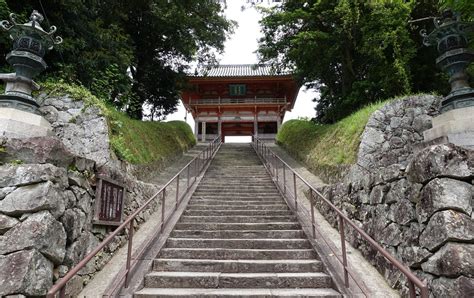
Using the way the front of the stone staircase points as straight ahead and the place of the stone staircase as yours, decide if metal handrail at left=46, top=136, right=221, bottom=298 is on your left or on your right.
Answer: on your right

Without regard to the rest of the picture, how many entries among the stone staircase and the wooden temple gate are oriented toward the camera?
2

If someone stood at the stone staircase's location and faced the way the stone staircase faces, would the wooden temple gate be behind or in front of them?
behind

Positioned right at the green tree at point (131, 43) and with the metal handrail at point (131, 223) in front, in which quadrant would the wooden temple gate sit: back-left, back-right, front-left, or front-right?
back-left

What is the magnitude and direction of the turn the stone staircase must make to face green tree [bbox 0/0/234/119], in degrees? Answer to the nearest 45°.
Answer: approximately 135° to its right

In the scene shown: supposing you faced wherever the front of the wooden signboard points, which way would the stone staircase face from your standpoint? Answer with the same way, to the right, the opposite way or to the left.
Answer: to the right

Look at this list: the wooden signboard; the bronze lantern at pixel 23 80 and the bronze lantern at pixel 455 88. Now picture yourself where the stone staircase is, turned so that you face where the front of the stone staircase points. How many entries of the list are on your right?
2

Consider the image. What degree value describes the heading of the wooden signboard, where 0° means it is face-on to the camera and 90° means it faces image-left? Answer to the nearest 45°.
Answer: approximately 315°

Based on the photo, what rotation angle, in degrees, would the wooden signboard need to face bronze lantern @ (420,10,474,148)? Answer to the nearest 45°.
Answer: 0° — it already faces it

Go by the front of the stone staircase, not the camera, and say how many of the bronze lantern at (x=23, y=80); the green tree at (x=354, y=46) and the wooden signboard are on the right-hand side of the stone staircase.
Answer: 2
